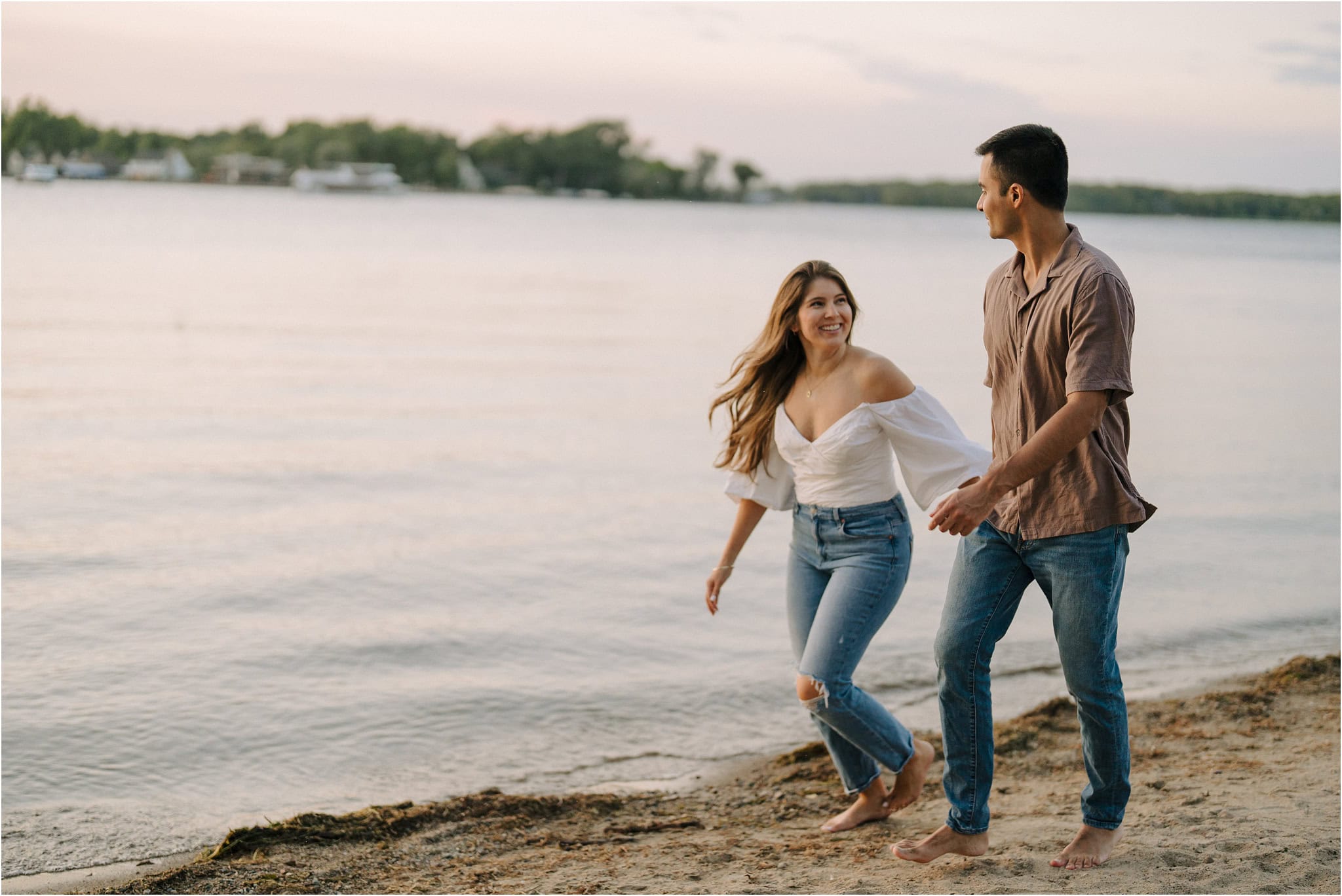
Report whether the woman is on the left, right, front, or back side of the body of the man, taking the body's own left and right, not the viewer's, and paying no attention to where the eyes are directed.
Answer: right

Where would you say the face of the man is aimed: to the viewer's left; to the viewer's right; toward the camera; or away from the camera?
to the viewer's left

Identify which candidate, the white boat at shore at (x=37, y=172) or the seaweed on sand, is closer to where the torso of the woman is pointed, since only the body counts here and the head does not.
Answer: the seaweed on sand

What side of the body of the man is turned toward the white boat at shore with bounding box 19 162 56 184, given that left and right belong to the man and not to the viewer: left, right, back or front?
right

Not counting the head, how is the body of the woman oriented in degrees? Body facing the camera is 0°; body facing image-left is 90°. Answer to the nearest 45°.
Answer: approximately 45°

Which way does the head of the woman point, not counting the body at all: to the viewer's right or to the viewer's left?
to the viewer's right
